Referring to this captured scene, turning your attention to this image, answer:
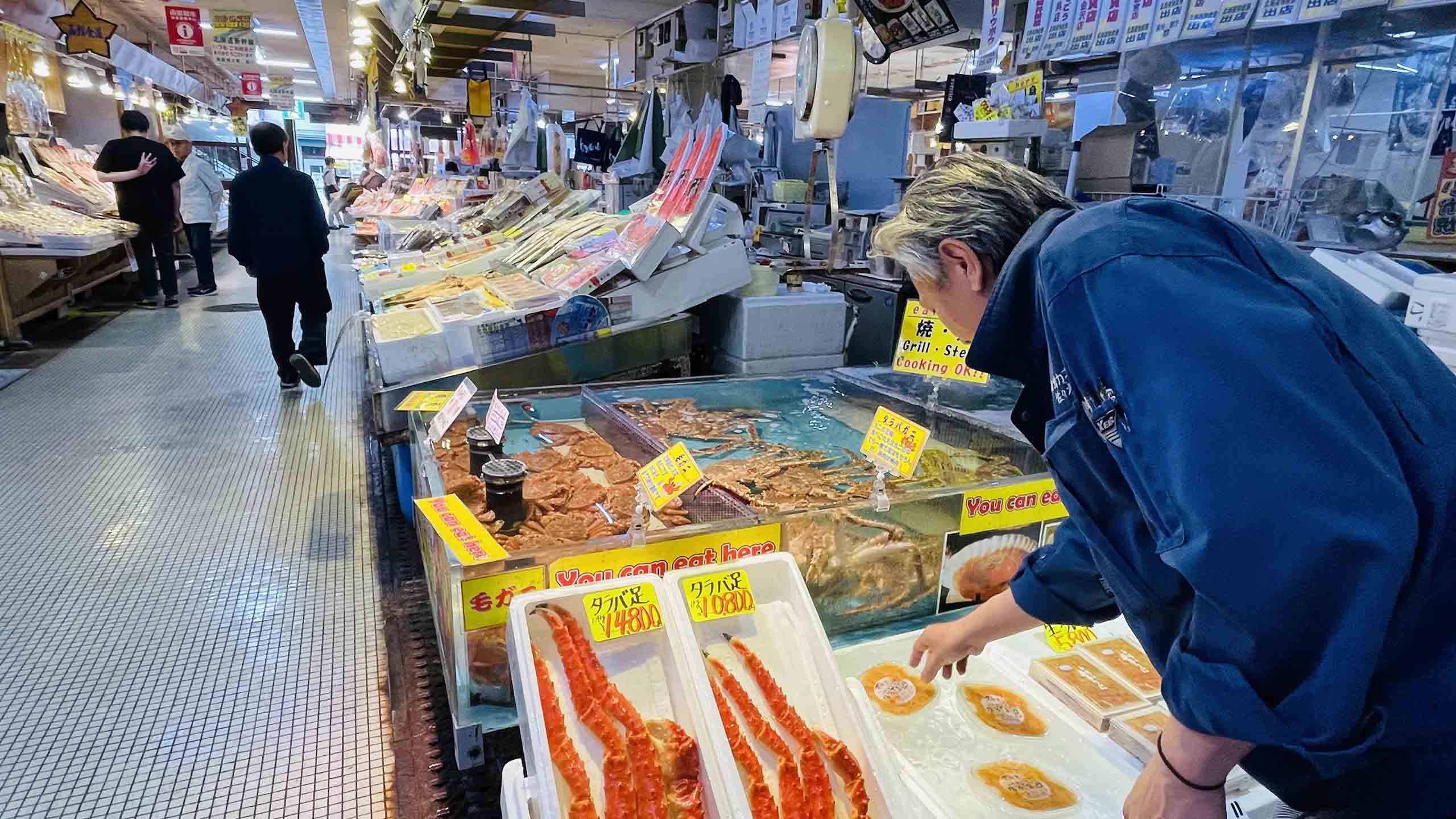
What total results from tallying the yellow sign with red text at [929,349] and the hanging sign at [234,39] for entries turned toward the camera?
2

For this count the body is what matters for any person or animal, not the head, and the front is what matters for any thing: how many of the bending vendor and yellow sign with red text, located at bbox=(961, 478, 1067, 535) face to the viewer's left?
1

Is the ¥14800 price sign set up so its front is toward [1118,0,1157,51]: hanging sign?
no

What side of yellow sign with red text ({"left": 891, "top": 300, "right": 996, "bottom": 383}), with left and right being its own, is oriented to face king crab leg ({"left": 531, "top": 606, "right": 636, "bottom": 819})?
front

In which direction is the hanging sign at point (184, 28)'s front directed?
toward the camera

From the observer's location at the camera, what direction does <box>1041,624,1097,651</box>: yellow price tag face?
facing the viewer

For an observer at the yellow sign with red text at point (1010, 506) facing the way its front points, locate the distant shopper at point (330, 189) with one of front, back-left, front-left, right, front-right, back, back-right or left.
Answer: back-right

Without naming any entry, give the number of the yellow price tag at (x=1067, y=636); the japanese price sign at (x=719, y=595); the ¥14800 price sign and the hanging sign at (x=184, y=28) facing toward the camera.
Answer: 4

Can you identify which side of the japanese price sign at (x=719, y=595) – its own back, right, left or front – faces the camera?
front

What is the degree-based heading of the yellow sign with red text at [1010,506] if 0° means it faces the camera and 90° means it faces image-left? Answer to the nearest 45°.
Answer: approximately 0°

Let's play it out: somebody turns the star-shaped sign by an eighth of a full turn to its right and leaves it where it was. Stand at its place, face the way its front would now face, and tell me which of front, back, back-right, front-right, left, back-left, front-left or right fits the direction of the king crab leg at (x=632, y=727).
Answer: front-left

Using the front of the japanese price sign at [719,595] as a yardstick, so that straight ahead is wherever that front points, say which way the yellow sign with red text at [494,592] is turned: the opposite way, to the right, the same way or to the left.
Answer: the same way

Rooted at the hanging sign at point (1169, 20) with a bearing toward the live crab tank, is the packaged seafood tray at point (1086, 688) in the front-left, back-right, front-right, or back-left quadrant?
front-left

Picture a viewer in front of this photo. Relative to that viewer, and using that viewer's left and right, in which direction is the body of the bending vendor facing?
facing to the left of the viewer

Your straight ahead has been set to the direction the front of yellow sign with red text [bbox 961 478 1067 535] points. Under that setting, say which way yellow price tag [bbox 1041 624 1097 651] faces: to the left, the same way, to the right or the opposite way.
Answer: the same way

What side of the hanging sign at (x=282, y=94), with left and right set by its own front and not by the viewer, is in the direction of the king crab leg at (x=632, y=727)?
front

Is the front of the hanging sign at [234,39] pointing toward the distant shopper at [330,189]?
no

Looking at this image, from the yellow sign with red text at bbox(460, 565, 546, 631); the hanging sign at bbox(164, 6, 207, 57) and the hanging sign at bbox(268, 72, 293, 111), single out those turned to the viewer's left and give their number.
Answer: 0

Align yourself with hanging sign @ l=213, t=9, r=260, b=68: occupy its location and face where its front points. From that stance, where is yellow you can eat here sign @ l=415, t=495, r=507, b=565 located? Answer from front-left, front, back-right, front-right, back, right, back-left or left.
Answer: front

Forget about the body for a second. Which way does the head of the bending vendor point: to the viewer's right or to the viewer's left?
to the viewer's left

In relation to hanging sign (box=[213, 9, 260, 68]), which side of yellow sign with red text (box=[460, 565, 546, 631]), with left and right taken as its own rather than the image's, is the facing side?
back

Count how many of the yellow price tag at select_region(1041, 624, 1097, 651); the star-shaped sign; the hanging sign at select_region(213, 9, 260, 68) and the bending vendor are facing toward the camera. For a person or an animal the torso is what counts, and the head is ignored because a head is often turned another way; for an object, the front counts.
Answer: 3
